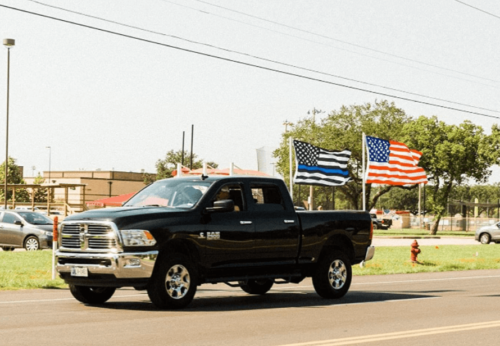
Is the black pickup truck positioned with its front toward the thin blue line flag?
no

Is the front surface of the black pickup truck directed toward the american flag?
no

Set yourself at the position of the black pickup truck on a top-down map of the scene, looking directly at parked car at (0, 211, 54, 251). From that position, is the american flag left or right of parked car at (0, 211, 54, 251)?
right

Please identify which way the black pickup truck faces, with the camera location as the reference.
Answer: facing the viewer and to the left of the viewer

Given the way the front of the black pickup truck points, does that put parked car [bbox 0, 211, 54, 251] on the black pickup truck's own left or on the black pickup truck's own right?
on the black pickup truck's own right
